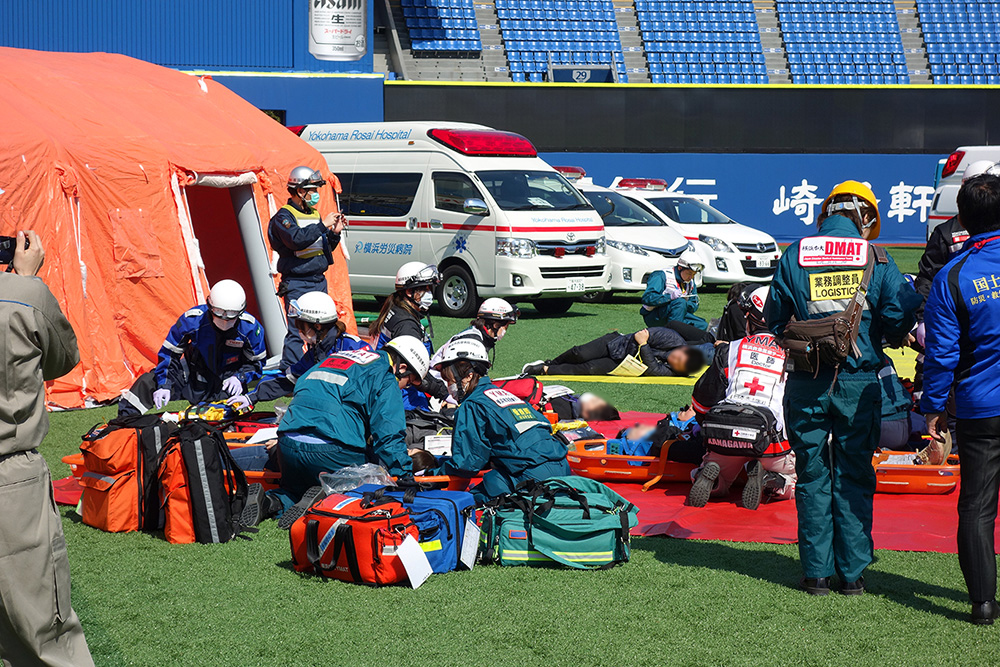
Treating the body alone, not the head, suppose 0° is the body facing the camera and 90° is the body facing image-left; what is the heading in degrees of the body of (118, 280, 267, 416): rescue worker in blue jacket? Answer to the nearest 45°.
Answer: approximately 0°

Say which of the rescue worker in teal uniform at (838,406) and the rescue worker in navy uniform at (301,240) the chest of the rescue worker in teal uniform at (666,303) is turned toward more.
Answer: the rescue worker in teal uniform at (838,406)

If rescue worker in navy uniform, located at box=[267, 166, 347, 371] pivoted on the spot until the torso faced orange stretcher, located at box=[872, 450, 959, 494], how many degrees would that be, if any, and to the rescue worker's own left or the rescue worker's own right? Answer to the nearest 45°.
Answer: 0° — they already face it

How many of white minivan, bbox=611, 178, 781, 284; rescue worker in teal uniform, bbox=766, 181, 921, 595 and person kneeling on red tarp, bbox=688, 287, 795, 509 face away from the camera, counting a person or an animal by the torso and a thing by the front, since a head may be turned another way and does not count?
2

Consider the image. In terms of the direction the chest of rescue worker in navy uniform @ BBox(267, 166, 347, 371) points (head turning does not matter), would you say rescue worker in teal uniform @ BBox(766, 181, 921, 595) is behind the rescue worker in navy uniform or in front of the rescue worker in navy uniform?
in front

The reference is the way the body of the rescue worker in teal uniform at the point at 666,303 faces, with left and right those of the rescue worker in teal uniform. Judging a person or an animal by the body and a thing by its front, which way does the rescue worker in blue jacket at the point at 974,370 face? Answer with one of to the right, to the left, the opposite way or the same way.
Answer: the opposite way

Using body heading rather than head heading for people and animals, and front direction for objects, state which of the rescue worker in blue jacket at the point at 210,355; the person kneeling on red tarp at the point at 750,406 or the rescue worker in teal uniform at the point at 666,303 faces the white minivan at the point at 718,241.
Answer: the person kneeling on red tarp

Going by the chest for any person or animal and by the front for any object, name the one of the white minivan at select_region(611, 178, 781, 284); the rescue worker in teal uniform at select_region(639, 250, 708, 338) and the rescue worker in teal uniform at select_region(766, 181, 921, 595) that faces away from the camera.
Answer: the rescue worker in teal uniform at select_region(766, 181, 921, 595)

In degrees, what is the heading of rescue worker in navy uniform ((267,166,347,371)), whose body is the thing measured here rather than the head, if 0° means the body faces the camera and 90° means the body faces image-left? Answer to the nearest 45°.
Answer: approximately 315°

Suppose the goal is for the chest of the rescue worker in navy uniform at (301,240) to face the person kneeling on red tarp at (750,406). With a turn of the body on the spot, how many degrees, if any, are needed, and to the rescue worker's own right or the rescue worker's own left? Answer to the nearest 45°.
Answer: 0° — they already face them

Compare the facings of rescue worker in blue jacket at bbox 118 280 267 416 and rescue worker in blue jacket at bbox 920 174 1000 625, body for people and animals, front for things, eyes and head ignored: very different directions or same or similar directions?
very different directions

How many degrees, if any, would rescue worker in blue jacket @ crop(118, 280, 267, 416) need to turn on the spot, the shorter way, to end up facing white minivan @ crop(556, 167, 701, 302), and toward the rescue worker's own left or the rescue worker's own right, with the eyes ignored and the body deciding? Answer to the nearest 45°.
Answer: approximately 135° to the rescue worker's own left

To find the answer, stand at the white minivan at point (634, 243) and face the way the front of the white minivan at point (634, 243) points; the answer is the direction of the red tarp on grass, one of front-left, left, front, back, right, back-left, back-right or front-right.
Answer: front-right

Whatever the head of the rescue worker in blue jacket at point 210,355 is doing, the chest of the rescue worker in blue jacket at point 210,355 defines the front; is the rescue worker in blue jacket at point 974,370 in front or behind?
in front

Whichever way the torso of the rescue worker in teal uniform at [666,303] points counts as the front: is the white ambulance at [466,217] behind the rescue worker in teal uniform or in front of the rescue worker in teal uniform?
behind

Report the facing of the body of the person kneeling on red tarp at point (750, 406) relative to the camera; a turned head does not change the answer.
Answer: away from the camera

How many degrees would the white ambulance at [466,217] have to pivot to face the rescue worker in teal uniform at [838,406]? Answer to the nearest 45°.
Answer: approximately 45° to its right
